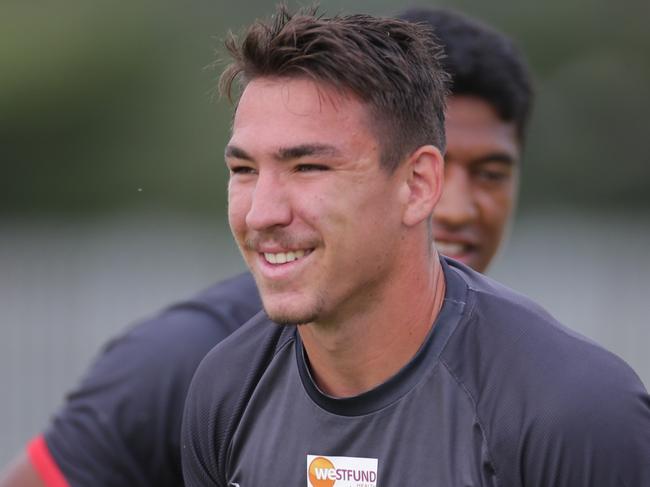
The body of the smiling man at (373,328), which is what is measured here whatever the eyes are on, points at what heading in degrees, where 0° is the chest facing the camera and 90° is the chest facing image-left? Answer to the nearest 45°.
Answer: approximately 45°

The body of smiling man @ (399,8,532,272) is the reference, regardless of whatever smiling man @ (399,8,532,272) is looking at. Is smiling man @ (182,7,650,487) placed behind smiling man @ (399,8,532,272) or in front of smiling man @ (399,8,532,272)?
in front

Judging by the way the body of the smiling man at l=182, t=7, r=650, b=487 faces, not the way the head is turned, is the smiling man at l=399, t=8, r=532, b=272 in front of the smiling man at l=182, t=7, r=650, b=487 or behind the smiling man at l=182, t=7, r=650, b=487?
behind

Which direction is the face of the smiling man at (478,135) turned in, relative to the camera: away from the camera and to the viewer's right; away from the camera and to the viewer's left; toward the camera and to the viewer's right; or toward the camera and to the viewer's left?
toward the camera and to the viewer's left

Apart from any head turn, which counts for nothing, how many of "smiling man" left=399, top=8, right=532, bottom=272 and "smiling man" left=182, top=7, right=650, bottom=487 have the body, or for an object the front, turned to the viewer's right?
0

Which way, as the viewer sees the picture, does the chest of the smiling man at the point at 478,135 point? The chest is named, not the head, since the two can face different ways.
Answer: toward the camera
